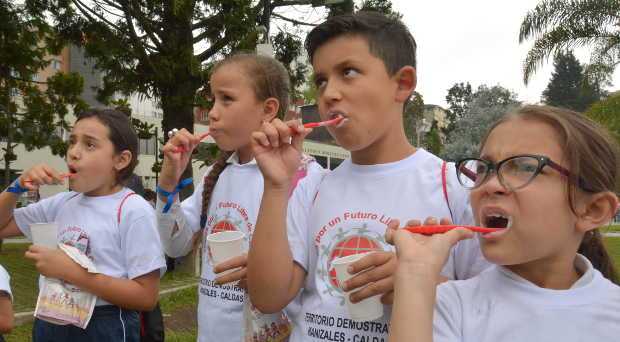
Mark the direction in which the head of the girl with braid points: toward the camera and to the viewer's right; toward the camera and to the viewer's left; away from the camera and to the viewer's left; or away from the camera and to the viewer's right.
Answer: toward the camera and to the viewer's left

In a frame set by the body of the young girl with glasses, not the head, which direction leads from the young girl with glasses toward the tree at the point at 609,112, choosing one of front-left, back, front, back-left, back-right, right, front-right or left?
back-right

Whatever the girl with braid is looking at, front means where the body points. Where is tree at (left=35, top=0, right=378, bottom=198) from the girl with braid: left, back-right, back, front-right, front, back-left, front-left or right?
back-right

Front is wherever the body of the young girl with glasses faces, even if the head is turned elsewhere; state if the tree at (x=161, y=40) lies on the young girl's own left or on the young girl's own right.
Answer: on the young girl's own right

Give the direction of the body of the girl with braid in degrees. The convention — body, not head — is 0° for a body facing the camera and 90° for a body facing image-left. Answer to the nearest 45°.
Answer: approximately 45°

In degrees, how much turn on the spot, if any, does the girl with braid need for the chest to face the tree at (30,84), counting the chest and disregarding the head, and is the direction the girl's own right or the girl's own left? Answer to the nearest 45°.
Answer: approximately 90° to the girl's own right

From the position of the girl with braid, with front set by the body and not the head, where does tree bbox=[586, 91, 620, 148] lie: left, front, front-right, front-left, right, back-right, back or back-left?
back

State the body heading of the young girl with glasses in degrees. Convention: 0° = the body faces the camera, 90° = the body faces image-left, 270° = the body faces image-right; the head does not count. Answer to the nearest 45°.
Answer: approximately 45°

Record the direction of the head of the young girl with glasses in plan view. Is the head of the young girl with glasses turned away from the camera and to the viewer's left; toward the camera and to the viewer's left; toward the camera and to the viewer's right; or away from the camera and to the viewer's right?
toward the camera and to the viewer's left

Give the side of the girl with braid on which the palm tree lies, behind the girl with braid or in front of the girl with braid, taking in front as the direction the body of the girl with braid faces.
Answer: behind

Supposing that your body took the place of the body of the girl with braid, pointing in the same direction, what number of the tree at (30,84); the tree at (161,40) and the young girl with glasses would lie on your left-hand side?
1

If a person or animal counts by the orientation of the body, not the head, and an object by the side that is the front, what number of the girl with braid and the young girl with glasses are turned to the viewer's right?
0

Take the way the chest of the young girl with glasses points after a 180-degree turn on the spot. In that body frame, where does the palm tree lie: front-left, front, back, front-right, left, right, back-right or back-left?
front-left

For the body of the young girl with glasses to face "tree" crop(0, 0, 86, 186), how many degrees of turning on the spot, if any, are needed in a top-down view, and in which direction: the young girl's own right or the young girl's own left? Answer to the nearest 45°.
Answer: approximately 90° to the young girl's own right
